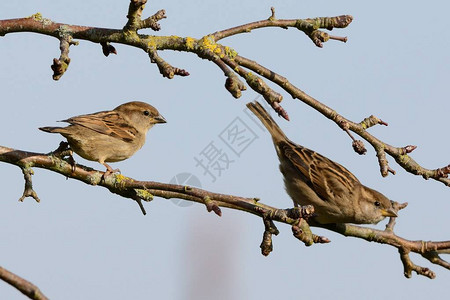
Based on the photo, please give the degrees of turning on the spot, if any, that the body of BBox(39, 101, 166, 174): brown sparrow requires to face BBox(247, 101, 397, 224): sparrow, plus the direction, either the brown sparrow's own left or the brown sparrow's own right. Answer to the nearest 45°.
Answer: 0° — it already faces it

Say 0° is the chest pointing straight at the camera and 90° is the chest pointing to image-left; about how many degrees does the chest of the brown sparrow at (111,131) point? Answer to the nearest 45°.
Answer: approximately 270°
